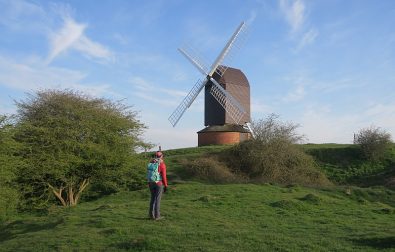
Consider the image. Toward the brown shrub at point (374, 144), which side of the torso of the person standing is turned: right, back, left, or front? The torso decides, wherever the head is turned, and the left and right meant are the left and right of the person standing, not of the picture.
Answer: front

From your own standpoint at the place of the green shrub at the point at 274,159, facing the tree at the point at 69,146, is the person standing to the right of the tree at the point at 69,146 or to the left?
left

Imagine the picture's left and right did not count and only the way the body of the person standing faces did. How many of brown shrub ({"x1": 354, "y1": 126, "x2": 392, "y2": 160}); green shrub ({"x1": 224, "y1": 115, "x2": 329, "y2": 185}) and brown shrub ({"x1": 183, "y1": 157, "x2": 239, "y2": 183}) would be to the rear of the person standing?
0

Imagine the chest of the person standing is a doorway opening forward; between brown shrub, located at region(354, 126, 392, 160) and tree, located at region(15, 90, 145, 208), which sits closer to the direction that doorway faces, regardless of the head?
the brown shrub

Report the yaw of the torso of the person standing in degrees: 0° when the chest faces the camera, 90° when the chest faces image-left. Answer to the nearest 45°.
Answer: approximately 225°

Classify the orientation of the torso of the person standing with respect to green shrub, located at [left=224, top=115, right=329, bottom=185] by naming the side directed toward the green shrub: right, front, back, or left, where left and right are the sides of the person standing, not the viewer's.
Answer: front

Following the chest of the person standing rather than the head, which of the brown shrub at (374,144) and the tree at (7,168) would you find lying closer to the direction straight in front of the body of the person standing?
the brown shrub

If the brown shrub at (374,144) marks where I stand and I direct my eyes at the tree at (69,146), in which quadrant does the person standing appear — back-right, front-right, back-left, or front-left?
front-left

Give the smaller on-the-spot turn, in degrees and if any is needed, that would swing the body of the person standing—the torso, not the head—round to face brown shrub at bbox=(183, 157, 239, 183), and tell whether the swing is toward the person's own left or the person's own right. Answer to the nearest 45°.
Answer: approximately 45° to the person's own left

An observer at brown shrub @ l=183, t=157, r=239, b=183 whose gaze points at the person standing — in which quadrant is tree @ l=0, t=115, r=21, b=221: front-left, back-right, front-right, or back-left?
front-right

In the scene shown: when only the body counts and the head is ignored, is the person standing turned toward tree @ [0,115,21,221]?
no
